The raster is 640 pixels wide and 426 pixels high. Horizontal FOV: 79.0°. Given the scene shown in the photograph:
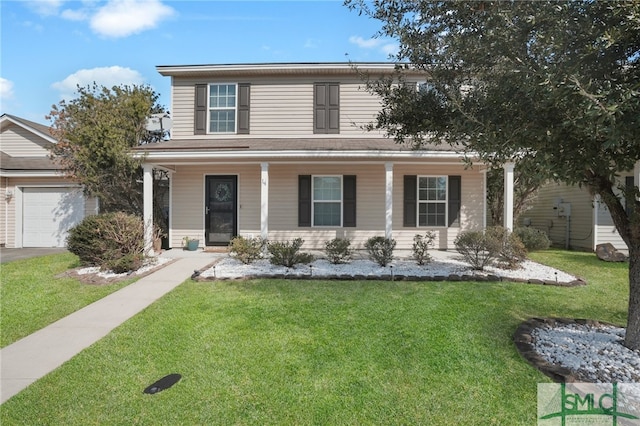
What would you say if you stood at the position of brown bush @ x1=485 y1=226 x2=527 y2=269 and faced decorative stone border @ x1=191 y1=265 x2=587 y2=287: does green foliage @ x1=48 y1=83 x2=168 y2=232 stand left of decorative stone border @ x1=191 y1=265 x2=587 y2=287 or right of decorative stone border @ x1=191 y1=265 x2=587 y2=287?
right

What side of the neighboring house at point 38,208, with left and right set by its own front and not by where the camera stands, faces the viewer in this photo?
front

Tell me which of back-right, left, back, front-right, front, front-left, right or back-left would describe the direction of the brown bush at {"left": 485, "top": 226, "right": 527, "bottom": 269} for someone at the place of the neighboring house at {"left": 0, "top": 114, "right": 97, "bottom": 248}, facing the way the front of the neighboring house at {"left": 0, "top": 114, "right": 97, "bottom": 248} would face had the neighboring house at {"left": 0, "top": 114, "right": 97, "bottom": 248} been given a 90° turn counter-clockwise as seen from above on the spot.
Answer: front-right

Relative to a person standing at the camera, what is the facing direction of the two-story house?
facing the viewer

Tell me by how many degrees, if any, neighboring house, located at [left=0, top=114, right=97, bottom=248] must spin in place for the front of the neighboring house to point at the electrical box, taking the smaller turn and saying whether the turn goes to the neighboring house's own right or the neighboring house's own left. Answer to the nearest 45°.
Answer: approximately 45° to the neighboring house's own left

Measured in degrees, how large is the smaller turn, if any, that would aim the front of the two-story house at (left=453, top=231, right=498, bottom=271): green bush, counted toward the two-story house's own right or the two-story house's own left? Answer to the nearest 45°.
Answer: approximately 45° to the two-story house's own left

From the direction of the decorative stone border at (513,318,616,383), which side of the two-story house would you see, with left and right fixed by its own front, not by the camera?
front

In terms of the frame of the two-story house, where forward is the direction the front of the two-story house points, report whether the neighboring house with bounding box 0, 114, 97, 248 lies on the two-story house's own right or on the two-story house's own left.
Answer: on the two-story house's own right

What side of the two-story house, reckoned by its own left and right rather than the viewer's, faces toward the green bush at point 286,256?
front

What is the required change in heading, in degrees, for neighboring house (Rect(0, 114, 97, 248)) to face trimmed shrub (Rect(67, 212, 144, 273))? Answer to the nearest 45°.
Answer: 0° — it already faces it

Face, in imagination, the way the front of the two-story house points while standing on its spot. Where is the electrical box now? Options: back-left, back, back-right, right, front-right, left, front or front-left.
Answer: left

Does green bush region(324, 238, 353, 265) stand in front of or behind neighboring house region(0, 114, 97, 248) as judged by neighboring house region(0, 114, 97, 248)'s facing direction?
in front

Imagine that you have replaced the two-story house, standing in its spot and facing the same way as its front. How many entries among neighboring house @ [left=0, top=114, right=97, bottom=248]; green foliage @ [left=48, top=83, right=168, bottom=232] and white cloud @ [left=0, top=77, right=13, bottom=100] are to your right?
3

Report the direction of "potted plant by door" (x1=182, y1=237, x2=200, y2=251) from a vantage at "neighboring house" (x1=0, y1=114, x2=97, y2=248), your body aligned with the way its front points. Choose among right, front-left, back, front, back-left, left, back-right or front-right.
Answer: front-left

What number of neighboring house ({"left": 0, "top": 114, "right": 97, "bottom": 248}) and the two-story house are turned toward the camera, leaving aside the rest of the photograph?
2
